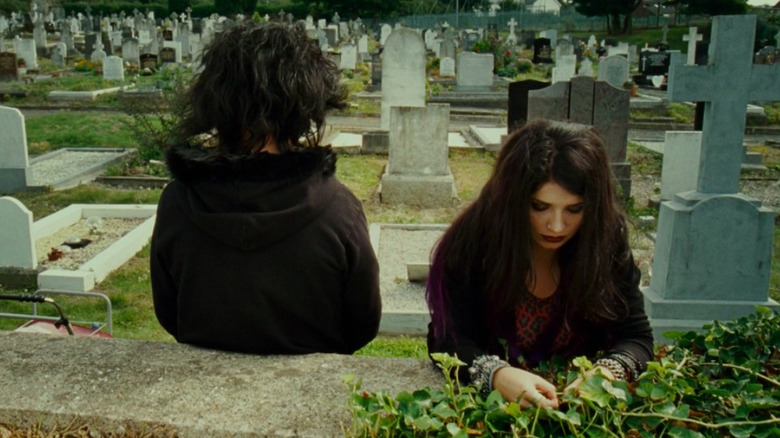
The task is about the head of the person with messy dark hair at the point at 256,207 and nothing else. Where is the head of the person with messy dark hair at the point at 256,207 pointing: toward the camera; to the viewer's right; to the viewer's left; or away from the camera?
away from the camera

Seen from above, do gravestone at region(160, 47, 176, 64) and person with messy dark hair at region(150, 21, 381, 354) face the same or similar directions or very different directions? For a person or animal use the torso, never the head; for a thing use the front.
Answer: very different directions

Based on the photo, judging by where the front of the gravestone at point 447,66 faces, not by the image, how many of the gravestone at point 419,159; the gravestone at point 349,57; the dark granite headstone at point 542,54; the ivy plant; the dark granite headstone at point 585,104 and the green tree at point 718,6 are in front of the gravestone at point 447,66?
3

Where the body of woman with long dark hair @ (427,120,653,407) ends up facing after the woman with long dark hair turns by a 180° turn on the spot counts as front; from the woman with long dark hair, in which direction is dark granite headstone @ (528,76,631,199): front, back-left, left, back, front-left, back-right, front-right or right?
front

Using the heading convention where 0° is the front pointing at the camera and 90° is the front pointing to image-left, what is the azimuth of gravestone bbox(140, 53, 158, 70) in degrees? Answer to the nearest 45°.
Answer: approximately 0°

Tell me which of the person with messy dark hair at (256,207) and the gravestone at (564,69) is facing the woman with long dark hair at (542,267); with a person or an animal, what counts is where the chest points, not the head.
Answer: the gravestone

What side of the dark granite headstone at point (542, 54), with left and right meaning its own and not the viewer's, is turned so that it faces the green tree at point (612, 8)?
back

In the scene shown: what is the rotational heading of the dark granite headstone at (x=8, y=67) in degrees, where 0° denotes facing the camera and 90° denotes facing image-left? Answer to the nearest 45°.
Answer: approximately 0°
